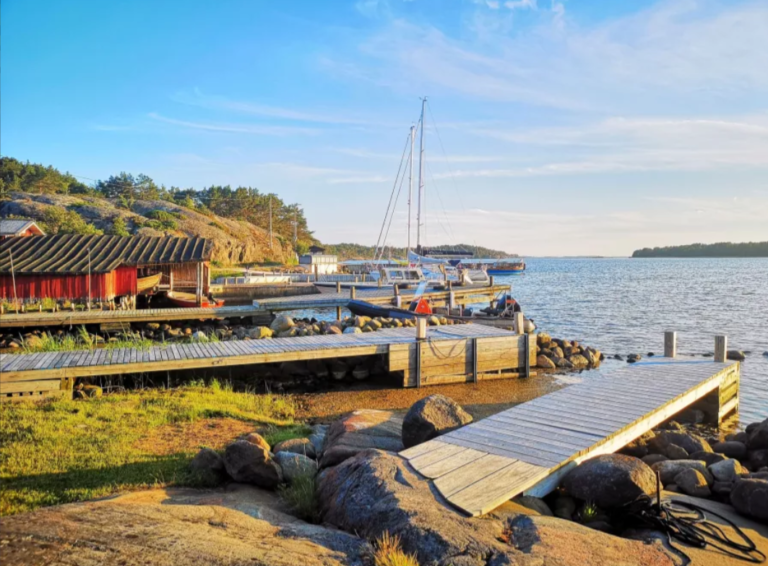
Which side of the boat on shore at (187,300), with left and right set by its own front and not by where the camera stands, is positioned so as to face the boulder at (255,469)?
left

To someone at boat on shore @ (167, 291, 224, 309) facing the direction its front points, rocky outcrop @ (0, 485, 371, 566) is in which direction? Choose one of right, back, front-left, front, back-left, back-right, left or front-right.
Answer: left

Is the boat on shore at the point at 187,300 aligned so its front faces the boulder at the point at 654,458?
no

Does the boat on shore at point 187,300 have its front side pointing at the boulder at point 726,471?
no

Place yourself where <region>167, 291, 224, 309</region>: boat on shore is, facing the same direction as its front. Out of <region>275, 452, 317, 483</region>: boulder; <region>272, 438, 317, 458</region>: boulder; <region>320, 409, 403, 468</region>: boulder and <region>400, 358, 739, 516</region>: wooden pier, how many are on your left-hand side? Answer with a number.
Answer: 4

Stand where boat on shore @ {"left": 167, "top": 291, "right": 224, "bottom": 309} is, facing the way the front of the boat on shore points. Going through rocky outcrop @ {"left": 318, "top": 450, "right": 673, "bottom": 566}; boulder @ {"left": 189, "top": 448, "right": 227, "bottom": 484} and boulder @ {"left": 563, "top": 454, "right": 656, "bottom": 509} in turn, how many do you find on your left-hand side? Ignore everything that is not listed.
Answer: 3

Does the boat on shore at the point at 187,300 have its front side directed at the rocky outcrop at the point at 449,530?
no

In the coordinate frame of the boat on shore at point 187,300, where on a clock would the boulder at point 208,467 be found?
The boulder is roughly at 9 o'clock from the boat on shore.

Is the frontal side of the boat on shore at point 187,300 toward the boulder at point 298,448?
no

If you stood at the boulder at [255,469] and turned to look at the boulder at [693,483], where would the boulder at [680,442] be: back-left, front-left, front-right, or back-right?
front-left
